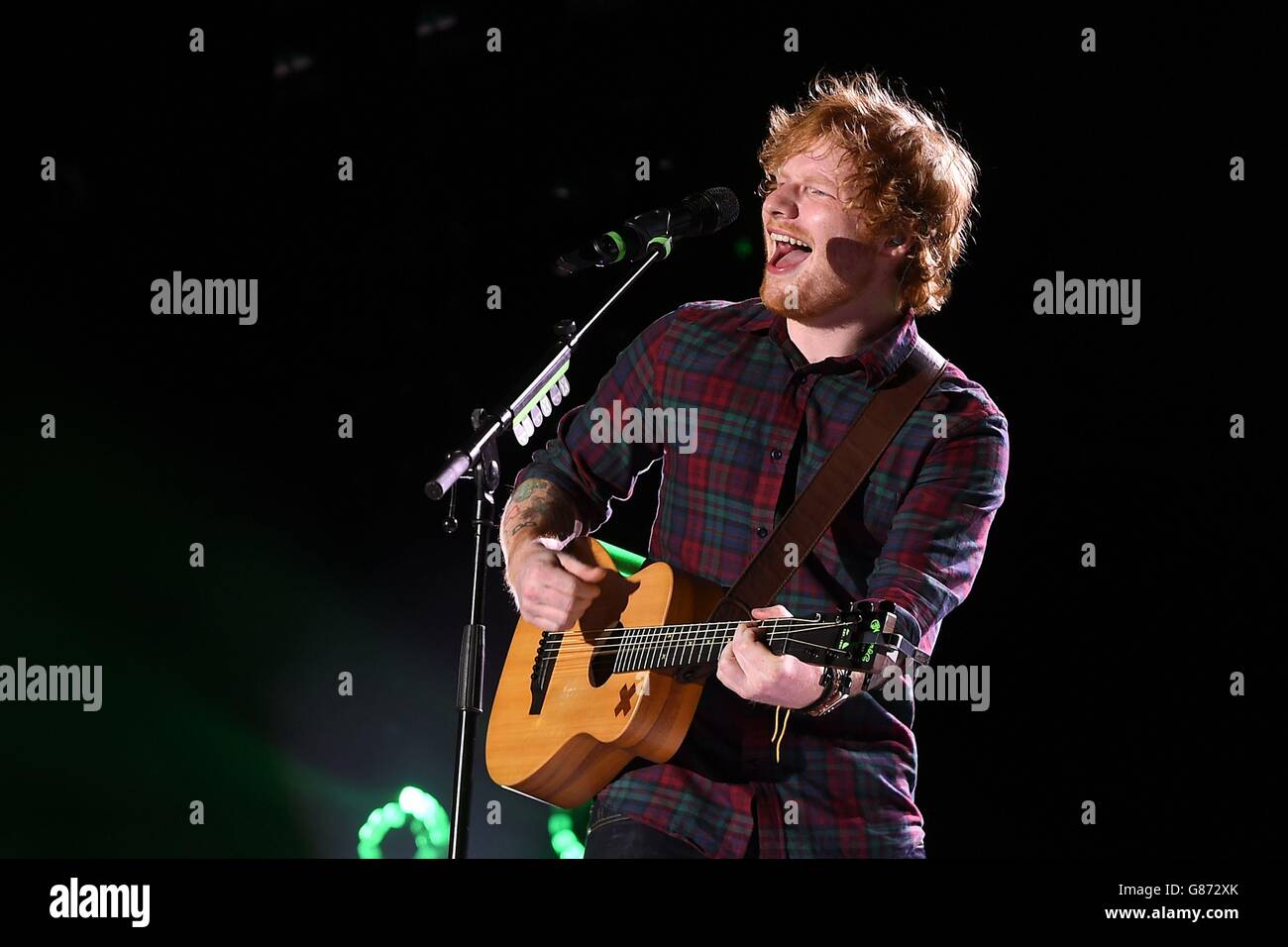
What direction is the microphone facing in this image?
to the viewer's right

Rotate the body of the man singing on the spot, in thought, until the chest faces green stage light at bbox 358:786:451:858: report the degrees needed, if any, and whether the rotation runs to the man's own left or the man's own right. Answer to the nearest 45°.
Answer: approximately 90° to the man's own right

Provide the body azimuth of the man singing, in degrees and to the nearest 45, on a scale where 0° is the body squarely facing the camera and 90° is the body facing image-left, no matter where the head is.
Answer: approximately 45°
